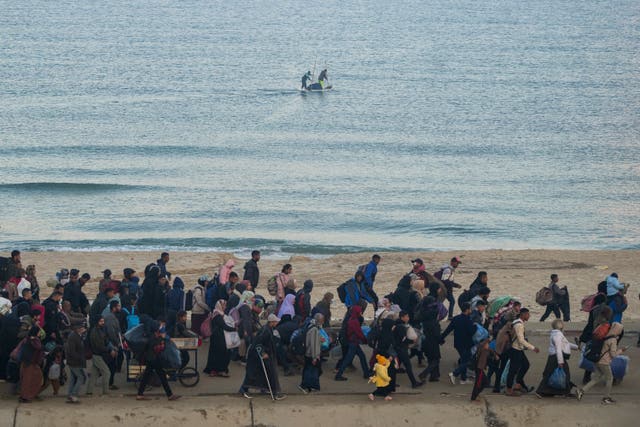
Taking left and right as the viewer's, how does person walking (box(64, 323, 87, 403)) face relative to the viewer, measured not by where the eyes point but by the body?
facing to the right of the viewer

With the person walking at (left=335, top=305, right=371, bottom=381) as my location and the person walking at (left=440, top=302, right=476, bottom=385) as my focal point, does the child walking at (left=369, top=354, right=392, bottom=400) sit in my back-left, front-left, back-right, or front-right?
front-right

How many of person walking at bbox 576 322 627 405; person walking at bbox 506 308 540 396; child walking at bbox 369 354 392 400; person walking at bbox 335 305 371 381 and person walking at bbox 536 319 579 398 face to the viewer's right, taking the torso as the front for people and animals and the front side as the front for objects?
5

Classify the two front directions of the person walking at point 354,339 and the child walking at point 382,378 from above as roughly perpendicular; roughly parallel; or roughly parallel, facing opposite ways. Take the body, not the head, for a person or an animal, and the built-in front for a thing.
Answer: roughly parallel

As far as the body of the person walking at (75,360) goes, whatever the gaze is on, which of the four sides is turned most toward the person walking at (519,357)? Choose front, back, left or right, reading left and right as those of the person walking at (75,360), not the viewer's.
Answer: front

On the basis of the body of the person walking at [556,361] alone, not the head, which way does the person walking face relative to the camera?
to the viewer's right

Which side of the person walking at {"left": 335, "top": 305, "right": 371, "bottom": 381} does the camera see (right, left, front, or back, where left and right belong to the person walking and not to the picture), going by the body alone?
right

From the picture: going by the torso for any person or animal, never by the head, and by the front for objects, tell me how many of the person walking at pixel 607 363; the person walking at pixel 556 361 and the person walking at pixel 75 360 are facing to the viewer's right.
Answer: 3

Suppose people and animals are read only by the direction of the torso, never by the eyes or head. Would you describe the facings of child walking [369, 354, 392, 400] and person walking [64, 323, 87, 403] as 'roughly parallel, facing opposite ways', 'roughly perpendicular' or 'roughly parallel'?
roughly parallel

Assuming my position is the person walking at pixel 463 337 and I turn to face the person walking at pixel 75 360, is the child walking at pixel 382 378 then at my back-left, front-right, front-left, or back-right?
front-left

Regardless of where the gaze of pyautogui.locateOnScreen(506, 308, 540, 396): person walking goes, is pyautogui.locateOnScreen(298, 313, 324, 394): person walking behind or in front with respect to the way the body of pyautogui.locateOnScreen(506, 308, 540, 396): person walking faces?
behind

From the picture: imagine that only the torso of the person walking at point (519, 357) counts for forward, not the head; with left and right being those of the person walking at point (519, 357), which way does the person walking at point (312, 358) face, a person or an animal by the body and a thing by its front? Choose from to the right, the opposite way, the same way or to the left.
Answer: the same way
